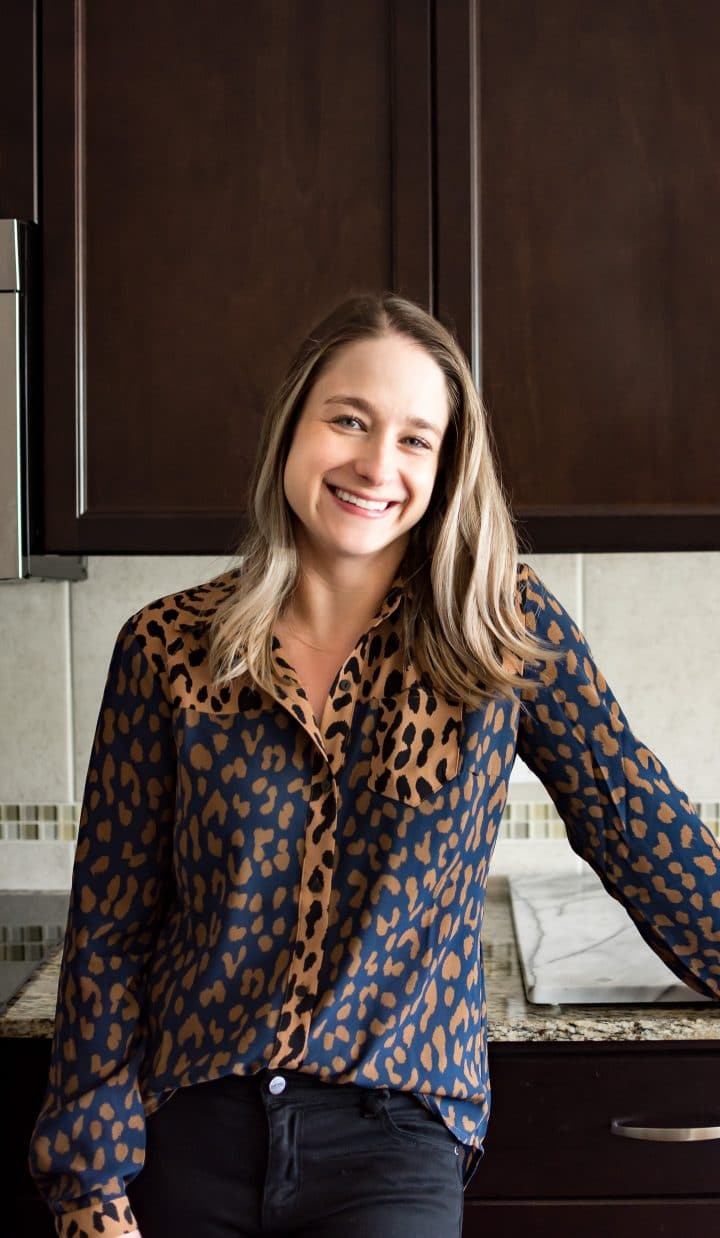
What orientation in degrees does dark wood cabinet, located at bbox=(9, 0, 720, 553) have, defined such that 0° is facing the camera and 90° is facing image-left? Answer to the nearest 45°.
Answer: approximately 0°

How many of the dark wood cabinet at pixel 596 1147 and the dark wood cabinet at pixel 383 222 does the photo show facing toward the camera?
2
